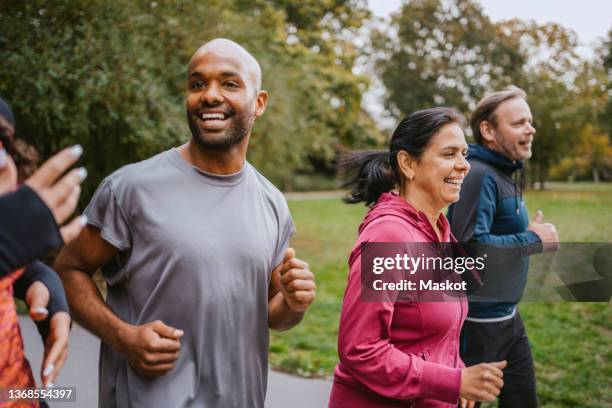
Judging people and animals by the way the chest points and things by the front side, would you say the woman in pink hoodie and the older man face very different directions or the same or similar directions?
same or similar directions

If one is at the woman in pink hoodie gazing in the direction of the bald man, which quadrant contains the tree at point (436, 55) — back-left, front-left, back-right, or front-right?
back-right

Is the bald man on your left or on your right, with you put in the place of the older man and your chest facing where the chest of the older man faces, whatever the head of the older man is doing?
on your right
